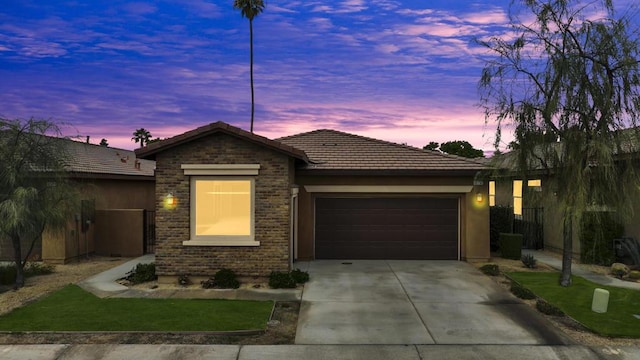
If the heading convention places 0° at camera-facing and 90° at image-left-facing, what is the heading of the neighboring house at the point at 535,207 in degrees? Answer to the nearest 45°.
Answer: approximately 0°

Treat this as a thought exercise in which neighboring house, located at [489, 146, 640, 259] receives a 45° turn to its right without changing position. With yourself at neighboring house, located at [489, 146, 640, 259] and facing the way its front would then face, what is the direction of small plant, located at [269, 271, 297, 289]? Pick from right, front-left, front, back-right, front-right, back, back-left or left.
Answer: front

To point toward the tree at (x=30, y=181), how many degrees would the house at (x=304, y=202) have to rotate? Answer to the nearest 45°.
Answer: approximately 45° to its right

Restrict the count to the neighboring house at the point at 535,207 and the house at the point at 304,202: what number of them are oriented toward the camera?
2

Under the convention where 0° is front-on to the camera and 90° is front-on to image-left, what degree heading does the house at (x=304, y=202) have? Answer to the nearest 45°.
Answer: approximately 0°

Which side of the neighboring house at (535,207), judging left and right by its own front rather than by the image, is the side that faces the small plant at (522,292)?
front

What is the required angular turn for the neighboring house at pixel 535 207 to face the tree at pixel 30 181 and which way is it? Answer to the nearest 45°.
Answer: approximately 45° to its right

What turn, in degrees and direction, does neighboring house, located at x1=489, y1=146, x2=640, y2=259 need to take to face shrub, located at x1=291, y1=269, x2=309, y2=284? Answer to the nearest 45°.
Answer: approximately 45° to its right

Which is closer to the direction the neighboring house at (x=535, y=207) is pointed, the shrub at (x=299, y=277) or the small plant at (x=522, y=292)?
the small plant

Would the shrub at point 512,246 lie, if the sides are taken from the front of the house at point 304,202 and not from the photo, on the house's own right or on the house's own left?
on the house's own left

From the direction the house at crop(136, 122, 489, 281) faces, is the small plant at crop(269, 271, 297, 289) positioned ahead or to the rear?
ahead

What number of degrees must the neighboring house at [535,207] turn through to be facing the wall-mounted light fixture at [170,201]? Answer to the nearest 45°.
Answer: approximately 45° to its right

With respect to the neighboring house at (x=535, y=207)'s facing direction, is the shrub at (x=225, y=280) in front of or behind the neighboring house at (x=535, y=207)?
in front

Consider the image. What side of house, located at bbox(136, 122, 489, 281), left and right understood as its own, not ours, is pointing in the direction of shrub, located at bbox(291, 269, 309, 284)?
front
